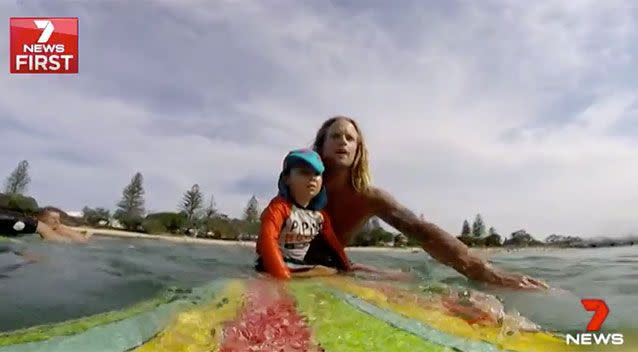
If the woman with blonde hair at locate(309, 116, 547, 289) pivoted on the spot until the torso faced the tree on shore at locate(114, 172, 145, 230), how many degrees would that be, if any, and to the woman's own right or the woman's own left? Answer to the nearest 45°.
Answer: approximately 90° to the woman's own right

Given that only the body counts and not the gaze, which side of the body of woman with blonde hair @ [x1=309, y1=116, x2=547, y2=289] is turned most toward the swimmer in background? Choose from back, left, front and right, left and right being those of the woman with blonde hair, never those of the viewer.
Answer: right

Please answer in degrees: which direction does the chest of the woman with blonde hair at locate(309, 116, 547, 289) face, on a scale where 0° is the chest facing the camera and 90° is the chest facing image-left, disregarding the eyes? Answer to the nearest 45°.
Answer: approximately 0°

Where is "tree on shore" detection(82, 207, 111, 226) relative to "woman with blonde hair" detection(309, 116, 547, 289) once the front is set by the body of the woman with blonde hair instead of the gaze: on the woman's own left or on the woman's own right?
on the woman's own right

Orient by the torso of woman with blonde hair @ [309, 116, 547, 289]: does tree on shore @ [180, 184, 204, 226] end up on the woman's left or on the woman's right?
on the woman's right
